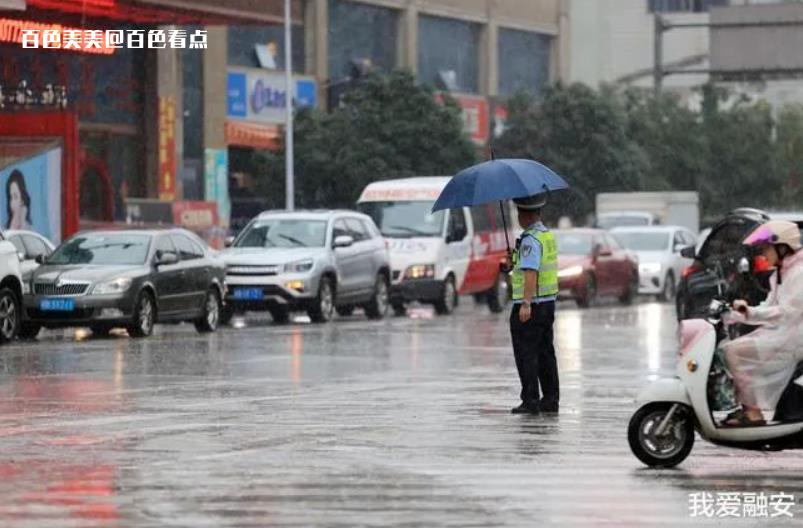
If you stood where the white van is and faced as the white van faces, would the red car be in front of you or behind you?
behind

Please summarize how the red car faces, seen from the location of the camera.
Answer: facing the viewer and to the left of the viewer

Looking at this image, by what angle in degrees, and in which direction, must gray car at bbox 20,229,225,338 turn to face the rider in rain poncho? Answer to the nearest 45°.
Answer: approximately 45° to its left

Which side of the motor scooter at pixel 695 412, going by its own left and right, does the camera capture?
left

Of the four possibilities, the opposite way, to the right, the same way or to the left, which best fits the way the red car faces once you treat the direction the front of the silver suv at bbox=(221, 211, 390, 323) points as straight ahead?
the same way

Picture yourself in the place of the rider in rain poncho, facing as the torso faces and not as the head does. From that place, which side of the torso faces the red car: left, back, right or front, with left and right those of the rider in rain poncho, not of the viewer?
right

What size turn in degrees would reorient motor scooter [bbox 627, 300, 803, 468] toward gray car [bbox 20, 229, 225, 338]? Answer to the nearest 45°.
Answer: approximately 45° to its right

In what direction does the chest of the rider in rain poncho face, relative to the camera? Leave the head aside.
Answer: to the viewer's left

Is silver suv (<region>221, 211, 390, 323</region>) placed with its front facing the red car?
no

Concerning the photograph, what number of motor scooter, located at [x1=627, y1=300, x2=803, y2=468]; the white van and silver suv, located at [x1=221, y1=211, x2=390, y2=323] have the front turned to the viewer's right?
0

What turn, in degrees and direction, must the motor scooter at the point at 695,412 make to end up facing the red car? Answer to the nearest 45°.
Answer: approximately 90° to its right

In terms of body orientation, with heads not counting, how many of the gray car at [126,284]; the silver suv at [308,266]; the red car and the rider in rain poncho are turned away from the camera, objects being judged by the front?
0

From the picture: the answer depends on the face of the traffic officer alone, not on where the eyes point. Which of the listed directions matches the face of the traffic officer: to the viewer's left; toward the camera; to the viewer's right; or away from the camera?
to the viewer's left

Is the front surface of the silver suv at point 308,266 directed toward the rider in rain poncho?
no

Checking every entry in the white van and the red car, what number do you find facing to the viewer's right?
0

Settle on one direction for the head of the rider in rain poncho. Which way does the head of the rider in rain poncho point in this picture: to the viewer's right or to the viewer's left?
to the viewer's left

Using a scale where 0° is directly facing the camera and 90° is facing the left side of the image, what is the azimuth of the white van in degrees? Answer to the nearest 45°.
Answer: approximately 45°

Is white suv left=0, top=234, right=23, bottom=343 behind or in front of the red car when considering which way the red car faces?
in front
